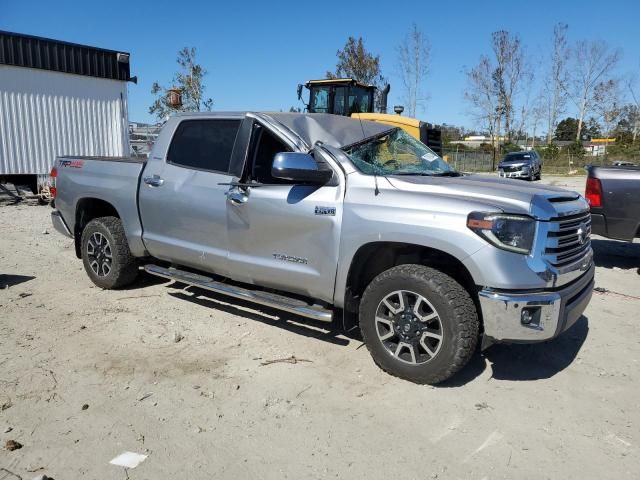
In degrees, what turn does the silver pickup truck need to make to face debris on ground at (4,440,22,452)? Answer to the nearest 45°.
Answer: approximately 90° to its right

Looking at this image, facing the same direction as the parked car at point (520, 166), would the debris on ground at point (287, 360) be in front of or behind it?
in front

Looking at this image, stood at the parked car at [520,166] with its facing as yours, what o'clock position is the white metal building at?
The white metal building is roughly at 12 o'clock from the parked car.

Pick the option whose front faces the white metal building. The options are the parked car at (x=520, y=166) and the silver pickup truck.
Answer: the parked car

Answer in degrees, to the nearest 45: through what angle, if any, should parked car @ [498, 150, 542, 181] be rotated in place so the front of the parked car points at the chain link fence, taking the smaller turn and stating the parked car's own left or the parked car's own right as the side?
approximately 135° to the parked car's own right

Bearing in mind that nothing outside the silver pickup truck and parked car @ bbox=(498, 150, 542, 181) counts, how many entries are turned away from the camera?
0

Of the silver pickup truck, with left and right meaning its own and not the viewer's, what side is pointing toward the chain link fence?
left

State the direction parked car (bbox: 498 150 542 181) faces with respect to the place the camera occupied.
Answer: facing the viewer and to the left of the viewer

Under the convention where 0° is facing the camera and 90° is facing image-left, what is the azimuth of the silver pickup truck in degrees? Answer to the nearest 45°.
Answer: approximately 315°

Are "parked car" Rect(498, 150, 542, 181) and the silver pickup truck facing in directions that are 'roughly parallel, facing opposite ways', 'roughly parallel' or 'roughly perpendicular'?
roughly perpendicular

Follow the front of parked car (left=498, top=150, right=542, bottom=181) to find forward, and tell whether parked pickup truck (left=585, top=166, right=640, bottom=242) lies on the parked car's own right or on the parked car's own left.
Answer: on the parked car's own left

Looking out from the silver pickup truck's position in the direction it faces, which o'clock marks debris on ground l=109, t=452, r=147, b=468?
The debris on ground is roughly at 3 o'clock from the silver pickup truck.

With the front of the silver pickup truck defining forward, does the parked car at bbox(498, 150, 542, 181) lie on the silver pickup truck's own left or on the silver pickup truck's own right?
on the silver pickup truck's own left
